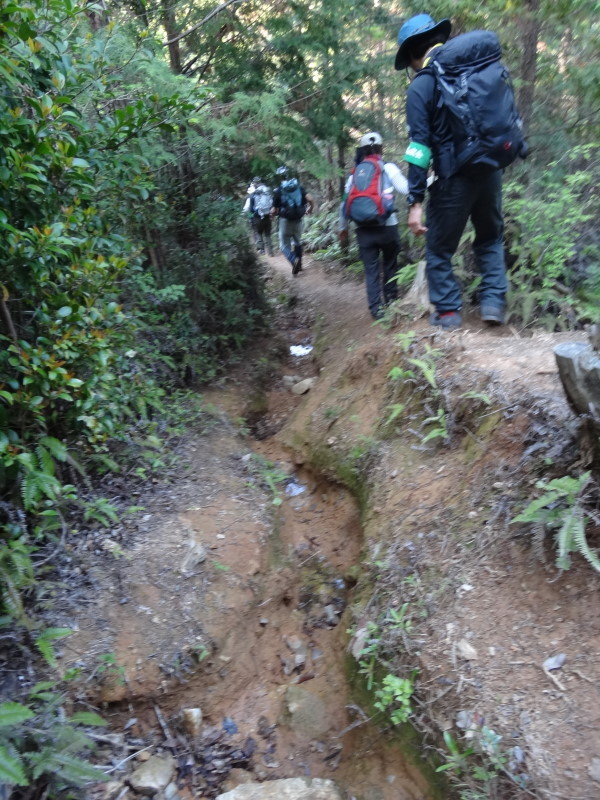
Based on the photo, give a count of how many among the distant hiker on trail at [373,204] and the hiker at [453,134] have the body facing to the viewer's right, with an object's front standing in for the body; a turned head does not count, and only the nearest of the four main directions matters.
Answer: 0

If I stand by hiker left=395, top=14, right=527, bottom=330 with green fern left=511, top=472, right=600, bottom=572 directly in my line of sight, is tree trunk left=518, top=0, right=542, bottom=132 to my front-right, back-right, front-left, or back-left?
back-left

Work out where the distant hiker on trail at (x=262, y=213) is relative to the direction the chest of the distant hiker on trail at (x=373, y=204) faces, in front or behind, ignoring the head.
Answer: in front

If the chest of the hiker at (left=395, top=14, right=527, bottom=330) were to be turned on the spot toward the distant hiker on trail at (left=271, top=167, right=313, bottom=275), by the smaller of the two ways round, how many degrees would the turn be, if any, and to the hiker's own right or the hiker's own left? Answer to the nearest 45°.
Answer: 0° — they already face them

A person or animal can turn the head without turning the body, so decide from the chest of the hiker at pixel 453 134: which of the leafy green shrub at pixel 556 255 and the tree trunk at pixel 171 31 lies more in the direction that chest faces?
the tree trunk

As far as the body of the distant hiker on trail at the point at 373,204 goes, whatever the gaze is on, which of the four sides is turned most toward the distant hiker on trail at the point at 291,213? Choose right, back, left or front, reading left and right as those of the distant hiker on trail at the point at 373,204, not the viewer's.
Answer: front

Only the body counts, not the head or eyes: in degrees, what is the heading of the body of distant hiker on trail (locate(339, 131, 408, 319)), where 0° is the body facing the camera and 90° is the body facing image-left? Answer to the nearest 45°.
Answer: approximately 180°

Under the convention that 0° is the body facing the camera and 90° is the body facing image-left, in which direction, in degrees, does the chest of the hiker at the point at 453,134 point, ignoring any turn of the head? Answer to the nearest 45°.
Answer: approximately 135°

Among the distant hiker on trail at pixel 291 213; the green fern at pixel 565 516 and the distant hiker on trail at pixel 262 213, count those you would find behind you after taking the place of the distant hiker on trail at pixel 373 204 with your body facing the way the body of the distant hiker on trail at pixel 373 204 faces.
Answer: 1

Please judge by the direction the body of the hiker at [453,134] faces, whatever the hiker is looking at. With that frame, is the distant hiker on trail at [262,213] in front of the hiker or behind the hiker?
in front

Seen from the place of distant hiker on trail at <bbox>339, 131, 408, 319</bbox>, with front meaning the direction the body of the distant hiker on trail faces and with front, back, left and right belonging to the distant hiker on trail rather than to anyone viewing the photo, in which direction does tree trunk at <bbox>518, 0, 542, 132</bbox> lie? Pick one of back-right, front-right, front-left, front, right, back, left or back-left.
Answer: right
